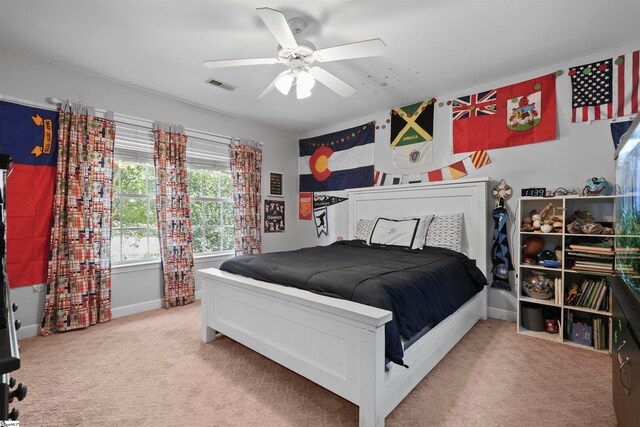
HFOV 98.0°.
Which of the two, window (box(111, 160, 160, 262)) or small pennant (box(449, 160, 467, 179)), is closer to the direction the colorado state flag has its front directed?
the window

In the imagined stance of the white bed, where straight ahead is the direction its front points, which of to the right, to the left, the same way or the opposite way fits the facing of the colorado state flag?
the same way

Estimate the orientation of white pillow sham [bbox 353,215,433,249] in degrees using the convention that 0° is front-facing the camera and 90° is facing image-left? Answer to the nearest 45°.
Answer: approximately 45°

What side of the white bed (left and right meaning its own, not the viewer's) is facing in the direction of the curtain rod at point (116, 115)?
right

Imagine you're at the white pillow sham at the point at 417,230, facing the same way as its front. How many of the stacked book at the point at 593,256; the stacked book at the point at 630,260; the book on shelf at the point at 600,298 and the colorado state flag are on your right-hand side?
1

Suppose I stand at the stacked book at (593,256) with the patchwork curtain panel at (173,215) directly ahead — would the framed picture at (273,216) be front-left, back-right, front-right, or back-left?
front-right

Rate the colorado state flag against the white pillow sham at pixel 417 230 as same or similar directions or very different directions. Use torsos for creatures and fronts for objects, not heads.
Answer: same or similar directions

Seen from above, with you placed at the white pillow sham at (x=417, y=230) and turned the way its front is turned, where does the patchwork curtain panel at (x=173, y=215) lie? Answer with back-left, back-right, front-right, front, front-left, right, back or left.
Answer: front-right

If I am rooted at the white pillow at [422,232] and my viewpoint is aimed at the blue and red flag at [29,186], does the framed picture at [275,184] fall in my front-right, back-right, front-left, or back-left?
front-right

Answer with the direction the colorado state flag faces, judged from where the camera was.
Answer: facing the viewer and to the left of the viewer

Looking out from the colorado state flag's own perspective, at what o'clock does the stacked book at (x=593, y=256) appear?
The stacked book is roughly at 9 o'clock from the colorado state flag.

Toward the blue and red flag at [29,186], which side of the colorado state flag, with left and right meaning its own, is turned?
front

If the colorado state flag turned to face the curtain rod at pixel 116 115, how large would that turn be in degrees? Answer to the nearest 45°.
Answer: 0° — it already faces it

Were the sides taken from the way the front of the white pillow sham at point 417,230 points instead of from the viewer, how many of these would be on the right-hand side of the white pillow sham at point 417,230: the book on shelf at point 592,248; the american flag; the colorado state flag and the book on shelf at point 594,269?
1

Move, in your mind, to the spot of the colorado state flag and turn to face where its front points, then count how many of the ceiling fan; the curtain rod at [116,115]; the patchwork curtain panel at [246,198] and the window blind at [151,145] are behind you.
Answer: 0

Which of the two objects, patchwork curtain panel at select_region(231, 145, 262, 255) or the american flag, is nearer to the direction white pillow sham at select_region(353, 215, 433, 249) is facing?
the patchwork curtain panel

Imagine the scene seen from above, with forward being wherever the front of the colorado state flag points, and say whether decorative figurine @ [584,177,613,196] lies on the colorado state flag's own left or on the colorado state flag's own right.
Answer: on the colorado state flag's own left
